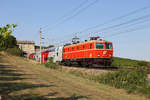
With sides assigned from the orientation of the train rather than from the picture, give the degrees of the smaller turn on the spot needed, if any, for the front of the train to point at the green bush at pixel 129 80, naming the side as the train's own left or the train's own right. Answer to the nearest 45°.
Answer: approximately 45° to the train's own right

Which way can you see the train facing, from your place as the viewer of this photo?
facing the viewer and to the right of the viewer
